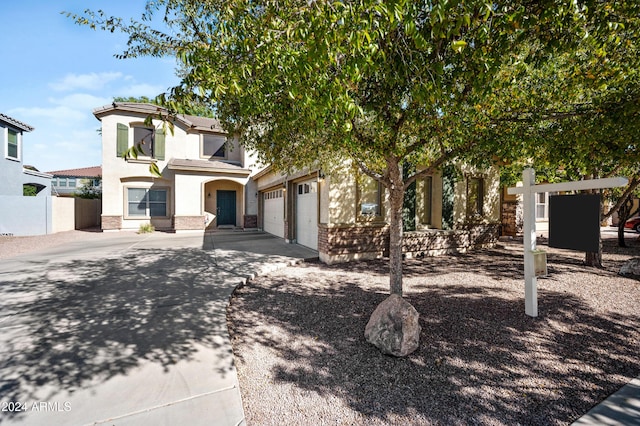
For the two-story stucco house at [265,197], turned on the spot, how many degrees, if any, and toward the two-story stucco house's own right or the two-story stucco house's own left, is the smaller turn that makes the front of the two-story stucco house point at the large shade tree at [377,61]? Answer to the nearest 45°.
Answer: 0° — it already faces it

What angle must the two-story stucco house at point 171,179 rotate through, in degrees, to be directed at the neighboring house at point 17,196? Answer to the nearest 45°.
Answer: approximately 90° to its right

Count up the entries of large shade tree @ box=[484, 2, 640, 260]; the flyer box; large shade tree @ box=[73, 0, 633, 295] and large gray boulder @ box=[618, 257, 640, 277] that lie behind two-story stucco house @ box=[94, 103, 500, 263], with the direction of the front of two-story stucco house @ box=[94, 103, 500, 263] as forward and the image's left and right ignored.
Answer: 0

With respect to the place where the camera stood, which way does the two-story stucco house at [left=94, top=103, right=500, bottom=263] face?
facing the viewer

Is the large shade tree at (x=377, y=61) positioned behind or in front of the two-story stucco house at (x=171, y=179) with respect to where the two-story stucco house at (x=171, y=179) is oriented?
in front

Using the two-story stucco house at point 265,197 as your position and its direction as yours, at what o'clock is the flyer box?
The flyer box is roughly at 11 o'clock from the two-story stucco house.

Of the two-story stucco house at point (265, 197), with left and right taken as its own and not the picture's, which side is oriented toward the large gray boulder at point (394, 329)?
front

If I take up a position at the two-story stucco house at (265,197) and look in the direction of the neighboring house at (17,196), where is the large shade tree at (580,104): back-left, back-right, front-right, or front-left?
back-left

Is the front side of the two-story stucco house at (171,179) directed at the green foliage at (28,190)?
no

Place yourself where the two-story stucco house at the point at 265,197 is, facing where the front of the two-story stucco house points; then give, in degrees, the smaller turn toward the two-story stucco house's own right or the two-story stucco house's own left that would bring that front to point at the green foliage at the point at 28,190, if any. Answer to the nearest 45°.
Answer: approximately 90° to the two-story stucco house's own right

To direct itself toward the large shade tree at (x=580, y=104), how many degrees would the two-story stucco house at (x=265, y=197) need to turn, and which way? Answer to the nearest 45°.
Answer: approximately 45° to its left

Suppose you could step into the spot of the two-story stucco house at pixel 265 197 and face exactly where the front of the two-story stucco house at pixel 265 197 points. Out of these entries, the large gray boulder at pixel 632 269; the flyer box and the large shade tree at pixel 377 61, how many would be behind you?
0

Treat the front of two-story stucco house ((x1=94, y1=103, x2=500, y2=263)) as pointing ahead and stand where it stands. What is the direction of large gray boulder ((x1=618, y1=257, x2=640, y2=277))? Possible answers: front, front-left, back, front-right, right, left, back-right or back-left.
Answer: front-left

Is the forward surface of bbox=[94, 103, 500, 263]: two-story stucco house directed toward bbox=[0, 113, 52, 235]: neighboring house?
no

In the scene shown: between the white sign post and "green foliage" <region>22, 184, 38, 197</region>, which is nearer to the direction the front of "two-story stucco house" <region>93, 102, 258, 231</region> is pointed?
the white sign post

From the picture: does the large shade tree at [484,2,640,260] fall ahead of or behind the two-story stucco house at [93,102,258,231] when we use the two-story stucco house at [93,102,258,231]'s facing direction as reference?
ahead
